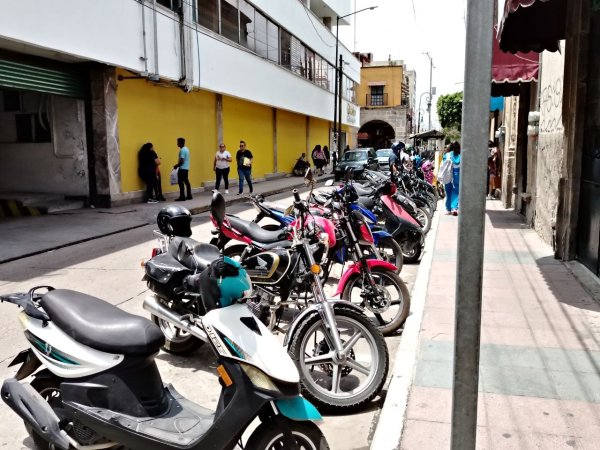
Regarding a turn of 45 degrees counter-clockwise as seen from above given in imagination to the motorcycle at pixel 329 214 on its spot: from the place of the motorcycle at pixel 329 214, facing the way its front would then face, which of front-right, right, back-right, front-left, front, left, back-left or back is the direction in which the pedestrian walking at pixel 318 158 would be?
left

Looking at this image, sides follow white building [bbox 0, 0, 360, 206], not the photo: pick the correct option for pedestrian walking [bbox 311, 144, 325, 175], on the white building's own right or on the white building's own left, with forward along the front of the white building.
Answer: on the white building's own left

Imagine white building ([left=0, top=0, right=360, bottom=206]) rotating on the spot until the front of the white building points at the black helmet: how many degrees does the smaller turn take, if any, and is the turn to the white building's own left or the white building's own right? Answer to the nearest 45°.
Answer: approximately 45° to the white building's own right

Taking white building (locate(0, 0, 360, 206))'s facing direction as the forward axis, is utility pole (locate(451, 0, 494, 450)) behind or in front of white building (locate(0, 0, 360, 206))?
in front

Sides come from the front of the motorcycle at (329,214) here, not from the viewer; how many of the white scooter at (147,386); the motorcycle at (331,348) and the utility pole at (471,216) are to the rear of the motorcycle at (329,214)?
0

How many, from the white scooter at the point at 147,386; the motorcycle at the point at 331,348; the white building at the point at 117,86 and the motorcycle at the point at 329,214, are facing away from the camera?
0

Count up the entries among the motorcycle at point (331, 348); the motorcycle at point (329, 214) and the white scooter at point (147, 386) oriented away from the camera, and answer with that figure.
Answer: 0

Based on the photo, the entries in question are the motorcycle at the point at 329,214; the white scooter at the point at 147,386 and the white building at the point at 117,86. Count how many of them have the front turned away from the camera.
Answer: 0

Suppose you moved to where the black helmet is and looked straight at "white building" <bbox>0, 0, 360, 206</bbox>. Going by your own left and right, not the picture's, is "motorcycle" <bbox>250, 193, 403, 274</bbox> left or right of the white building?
right

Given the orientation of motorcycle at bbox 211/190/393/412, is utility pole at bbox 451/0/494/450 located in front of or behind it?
in front

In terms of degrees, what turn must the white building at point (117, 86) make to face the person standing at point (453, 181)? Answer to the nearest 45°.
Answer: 0° — it already faces them

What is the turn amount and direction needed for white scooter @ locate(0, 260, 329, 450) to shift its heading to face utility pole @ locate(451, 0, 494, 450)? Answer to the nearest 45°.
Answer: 0° — it already faces it

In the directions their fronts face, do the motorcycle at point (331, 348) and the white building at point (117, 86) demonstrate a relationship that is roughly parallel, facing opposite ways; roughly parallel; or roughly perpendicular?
roughly parallel

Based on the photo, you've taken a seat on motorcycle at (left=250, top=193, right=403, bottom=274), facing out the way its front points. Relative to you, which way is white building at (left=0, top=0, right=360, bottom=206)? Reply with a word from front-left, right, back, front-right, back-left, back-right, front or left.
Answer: back

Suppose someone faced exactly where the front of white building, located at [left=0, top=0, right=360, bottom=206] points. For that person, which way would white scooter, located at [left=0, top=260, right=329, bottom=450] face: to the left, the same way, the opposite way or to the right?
the same way

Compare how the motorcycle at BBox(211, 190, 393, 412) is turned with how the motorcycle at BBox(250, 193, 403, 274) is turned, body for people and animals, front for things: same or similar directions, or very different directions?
same or similar directions

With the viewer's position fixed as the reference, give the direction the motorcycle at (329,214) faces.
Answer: facing the viewer and to the right of the viewer

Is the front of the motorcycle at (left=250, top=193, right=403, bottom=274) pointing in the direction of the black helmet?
no
